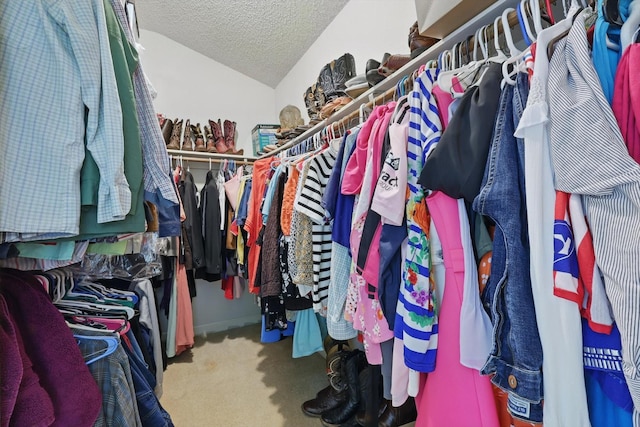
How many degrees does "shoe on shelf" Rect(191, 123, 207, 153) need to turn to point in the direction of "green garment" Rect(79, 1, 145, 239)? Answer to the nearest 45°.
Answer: approximately 45° to its right

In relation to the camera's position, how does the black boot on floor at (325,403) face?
facing the viewer and to the left of the viewer

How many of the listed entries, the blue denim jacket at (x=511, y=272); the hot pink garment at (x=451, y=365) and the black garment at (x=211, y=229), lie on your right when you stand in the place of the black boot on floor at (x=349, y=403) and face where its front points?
1

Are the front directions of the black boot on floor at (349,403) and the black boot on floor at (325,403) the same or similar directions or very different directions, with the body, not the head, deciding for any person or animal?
same or similar directions

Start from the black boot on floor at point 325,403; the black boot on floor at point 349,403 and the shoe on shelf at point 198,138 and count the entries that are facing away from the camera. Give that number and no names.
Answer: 0

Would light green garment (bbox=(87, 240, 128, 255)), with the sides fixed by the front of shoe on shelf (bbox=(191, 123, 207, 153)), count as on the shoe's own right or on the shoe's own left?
on the shoe's own right

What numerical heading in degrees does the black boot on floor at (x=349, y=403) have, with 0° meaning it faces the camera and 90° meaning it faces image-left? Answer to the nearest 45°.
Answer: approximately 45°

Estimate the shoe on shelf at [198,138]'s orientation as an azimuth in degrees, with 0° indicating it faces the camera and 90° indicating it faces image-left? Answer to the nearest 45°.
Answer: approximately 315°

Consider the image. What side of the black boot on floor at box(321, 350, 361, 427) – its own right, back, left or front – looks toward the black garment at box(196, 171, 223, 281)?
right

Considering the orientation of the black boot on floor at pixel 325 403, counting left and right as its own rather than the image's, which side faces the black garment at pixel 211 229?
right

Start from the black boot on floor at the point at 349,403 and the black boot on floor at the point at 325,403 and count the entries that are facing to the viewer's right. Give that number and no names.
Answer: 0

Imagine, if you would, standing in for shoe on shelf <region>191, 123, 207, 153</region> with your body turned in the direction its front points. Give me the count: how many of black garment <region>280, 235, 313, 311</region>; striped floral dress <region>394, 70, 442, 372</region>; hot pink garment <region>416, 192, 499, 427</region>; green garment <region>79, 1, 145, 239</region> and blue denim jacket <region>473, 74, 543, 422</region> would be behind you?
0

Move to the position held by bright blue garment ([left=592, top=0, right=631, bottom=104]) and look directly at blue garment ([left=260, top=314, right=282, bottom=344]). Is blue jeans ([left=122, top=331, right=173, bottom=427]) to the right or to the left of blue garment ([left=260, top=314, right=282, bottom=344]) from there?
left

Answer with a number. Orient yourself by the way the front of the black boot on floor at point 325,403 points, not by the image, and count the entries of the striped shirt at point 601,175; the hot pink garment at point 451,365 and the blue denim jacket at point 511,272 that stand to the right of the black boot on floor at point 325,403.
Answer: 0

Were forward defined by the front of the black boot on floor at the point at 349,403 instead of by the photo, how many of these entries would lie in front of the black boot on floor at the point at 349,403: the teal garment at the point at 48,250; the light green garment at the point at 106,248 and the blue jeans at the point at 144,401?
3
